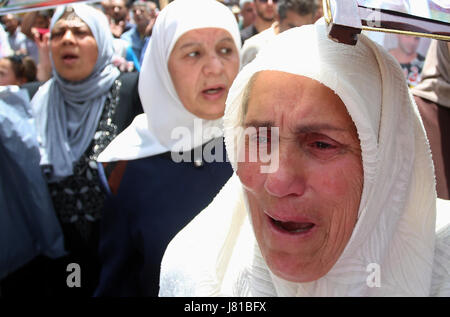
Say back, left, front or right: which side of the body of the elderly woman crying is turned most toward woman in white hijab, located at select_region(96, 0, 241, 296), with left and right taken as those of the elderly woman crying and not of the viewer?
right

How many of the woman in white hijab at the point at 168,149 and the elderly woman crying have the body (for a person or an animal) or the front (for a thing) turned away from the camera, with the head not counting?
0

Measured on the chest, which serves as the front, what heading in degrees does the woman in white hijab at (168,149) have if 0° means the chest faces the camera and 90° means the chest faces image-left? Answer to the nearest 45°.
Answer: approximately 315°

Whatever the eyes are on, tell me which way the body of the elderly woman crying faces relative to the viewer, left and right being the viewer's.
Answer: facing the viewer and to the left of the viewer

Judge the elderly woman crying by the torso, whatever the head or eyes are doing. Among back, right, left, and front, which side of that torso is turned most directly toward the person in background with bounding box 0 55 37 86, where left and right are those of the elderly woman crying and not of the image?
right

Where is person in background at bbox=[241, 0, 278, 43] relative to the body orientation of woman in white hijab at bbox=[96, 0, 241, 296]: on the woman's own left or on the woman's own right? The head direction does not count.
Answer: on the woman's own left
